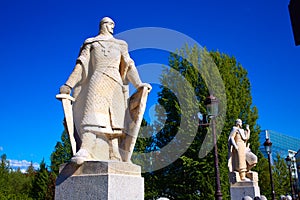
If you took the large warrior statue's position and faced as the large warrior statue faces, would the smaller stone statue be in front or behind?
behind

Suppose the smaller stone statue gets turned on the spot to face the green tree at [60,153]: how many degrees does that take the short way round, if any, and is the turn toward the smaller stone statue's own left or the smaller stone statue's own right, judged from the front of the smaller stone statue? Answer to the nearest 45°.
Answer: approximately 180°

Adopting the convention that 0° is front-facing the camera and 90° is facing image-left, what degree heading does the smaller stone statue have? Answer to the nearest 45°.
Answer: approximately 315°

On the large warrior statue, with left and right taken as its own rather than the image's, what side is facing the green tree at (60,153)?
back

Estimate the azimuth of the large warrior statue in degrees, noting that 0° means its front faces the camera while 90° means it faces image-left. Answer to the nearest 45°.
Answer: approximately 0°
